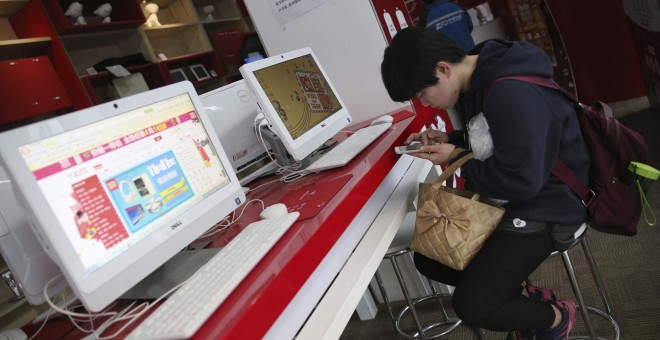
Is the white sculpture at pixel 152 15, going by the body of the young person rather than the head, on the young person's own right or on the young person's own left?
on the young person's own right

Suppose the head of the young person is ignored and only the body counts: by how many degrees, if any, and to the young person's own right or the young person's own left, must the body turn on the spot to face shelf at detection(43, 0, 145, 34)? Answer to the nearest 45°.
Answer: approximately 45° to the young person's own right

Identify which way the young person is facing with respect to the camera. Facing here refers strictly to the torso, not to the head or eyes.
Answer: to the viewer's left

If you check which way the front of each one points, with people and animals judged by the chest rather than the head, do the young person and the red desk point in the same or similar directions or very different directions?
very different directions

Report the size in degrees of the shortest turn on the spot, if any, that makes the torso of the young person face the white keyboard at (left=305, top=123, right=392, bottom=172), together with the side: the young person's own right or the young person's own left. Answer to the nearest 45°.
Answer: approximately 45° to the young person's own right

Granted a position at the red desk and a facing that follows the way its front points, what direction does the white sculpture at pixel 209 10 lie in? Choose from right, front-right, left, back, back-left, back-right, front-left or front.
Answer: back-left

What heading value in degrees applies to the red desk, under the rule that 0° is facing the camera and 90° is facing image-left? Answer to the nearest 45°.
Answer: approximately 315°

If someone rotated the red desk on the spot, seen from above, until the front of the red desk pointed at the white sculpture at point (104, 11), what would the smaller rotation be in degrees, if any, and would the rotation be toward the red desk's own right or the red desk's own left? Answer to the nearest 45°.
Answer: approximately 135° to the red desk's own left

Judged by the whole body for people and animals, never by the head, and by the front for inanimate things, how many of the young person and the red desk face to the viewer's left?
1
